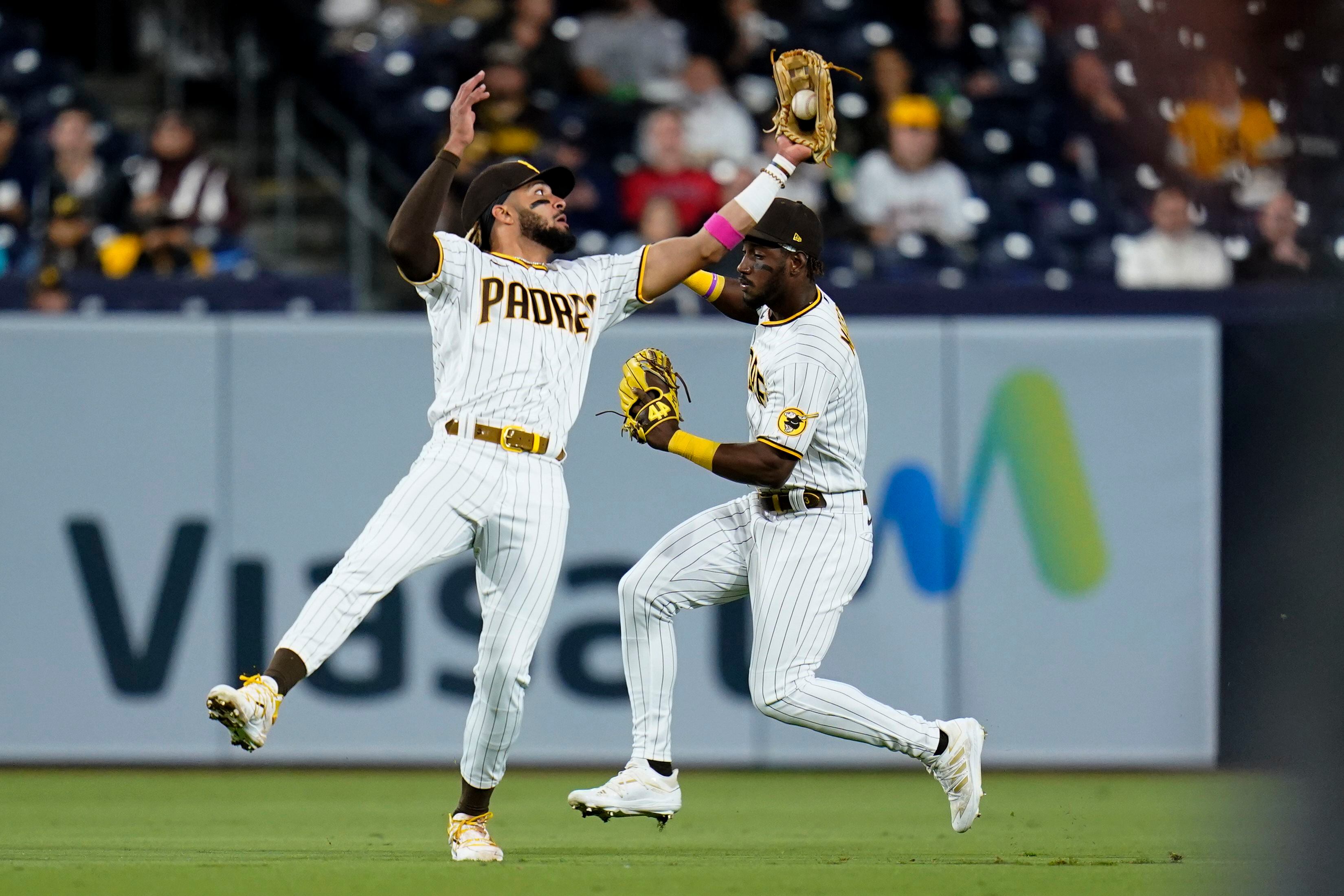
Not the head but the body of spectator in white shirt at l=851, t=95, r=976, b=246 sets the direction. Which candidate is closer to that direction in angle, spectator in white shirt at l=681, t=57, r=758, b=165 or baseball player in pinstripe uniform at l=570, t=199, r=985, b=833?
the baseball player in pinstripe uniform

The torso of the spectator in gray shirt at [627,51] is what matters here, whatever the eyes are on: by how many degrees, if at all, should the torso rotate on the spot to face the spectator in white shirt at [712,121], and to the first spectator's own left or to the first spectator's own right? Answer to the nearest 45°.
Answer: approximately 45° to the first spectator's own left

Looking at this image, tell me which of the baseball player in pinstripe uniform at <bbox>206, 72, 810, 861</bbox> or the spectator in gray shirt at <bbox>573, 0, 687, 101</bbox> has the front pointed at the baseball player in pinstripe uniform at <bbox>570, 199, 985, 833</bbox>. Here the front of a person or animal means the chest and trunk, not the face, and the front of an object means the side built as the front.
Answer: the spectator in gray shirt

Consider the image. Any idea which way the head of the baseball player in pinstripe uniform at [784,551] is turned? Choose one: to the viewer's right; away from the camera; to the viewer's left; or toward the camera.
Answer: to the viewer's left

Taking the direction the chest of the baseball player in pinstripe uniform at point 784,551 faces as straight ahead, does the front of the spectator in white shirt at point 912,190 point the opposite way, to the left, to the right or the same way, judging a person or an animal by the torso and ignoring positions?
to the left

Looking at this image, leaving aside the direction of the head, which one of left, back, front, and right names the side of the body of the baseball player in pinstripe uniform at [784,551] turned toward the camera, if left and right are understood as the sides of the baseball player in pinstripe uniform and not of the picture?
left

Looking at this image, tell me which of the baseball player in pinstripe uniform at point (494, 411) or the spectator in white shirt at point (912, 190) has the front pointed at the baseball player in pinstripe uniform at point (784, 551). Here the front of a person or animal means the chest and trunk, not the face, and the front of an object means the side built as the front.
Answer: the spectator in white shirt

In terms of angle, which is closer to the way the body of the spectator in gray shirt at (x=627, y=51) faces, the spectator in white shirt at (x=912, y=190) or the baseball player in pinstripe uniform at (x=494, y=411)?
the baseball player in pinstripe uniform

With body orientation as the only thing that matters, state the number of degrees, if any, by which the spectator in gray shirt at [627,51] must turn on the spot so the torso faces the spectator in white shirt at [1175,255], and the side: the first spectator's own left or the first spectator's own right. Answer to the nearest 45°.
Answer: approximately 45° to the first spectator's own left
